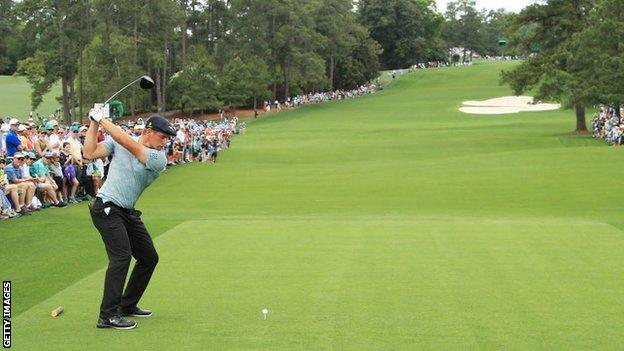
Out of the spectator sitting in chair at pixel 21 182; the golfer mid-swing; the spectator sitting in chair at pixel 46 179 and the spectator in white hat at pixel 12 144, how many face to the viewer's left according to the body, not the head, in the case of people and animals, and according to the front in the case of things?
0

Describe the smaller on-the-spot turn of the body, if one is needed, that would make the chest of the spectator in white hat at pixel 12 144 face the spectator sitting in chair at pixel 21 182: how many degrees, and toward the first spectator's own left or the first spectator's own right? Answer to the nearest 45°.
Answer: approximately 45° to the first spectator's own right

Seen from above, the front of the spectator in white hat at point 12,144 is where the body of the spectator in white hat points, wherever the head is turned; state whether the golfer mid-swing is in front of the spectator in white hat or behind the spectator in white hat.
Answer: in front

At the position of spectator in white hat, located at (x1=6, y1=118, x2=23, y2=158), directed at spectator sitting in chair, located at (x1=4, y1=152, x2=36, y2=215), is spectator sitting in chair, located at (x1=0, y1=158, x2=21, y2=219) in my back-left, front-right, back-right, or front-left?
front-right

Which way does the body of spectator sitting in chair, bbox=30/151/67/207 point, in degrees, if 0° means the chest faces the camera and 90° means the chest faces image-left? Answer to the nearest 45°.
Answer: approximately 315°

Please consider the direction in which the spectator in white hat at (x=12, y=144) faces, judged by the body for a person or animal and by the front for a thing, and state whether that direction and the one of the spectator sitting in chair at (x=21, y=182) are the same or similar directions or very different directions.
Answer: same or similar directions

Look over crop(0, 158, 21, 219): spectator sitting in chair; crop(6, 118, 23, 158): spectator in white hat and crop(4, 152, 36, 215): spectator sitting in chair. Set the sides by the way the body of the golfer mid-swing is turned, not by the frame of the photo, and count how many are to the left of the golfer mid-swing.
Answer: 3

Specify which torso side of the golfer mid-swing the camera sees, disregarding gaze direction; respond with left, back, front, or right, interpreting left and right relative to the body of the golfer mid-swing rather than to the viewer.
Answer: right

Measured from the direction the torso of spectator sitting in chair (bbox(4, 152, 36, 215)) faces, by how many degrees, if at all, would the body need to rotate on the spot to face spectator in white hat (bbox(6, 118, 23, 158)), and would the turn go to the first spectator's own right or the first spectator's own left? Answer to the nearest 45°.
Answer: approximately 135° to the first spectator's own left

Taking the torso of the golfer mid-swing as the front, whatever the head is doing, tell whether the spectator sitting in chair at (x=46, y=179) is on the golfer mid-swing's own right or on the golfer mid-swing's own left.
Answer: on the golfer mid-swing's own left

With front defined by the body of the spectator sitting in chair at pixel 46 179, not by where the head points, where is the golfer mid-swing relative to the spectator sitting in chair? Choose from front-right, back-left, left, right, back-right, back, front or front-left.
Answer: front-right

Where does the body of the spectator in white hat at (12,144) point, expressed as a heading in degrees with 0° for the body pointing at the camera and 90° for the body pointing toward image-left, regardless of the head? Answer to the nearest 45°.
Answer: approximately 315°

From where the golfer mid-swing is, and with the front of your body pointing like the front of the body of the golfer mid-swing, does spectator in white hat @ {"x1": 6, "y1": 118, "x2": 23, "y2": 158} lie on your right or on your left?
on your left

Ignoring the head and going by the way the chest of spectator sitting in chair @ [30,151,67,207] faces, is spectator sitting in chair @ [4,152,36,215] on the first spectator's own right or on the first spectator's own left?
on the first spectator's own right
